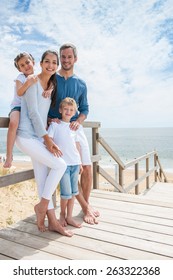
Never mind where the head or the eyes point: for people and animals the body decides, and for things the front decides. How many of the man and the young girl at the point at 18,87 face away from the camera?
0

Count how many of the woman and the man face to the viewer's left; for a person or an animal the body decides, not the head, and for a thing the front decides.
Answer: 0

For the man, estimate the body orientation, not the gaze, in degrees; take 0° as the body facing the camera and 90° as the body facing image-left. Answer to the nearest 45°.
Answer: approximately 0°
